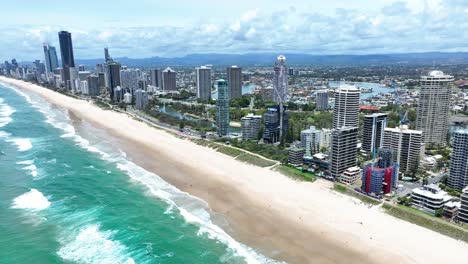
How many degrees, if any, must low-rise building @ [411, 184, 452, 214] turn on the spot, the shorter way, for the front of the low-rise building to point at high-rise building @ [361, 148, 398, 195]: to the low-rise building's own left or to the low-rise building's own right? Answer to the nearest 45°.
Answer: approximately 90° to the low-rise building's own right

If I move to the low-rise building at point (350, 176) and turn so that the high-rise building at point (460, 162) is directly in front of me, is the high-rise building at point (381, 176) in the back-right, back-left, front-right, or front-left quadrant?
front-right

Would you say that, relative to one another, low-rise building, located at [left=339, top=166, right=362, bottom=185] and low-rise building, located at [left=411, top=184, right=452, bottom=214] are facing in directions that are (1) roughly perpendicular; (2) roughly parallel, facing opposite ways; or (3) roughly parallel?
roughly parallel

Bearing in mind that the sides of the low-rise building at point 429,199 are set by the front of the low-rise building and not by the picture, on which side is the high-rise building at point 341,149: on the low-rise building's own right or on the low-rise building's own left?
on the low-rise building's own right

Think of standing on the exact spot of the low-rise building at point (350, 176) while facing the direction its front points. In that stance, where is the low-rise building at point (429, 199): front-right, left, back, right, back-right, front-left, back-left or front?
left

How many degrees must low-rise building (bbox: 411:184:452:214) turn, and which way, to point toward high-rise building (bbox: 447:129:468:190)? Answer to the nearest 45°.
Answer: approximately 135° to its right

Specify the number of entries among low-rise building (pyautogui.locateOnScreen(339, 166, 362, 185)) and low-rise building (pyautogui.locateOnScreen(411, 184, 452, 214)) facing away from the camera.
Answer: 0

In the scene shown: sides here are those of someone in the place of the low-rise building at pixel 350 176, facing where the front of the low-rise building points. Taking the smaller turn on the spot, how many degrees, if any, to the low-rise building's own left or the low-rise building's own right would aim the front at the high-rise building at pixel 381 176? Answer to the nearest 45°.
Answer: approximately 90° to the low-rise building's own left

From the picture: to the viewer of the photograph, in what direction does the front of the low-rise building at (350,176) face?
facing the viewer and to the left of the viewer

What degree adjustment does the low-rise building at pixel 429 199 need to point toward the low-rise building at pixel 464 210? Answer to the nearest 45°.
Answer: approximately 90° to its left
